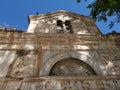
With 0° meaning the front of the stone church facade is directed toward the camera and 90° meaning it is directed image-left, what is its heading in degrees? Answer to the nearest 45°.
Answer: approximately 0°
